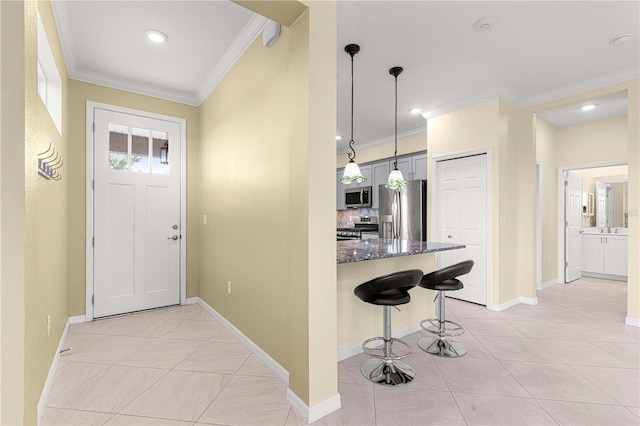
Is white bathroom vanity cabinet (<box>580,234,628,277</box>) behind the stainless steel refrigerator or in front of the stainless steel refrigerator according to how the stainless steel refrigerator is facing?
behind

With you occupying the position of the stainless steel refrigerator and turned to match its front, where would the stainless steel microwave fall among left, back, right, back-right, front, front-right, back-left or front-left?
right

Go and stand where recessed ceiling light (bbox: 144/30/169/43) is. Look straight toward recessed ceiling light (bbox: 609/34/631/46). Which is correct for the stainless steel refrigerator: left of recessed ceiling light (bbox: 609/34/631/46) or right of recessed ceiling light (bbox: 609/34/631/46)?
left

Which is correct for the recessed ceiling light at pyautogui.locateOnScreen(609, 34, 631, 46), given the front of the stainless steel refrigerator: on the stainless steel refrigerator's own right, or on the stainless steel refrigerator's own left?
on the stainless steel refrigerator's own left

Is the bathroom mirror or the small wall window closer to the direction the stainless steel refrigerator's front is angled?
the small wall window

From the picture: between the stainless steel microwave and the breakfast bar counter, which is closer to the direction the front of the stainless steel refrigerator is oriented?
the breakfast bar counter

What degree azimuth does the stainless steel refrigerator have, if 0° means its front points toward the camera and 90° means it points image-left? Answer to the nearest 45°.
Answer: approximately 45°

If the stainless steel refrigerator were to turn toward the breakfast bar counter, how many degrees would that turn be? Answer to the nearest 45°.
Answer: approximately 45° to its left

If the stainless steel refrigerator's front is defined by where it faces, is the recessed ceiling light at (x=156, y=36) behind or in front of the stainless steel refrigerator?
in front

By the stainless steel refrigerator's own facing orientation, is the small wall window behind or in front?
in front

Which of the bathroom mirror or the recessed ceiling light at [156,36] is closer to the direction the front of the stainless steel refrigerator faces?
the recessed ceiling light
